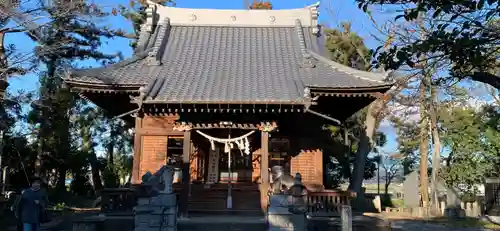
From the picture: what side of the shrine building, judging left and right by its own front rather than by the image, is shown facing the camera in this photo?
front

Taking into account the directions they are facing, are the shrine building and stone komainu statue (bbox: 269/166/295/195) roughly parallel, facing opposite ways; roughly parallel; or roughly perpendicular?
roughly perpendicular

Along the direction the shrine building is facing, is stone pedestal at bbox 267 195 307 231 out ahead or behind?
ahead

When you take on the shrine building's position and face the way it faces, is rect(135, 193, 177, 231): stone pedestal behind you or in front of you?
in front

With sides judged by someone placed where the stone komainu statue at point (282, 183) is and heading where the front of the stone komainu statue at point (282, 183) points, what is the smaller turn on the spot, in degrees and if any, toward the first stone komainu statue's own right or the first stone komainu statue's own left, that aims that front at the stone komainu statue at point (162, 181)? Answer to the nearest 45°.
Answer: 0° — it already faces it

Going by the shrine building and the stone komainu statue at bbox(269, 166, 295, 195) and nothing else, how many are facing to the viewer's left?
1

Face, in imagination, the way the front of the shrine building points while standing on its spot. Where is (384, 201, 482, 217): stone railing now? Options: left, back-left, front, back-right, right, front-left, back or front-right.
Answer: back-left

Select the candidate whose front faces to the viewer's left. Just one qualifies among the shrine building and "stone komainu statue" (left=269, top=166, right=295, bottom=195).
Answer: the stone komainu statue

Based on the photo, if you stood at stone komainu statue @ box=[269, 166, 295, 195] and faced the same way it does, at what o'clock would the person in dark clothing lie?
The person in dark clothing is roughly at 11 o'clock from the stone komainu statue.

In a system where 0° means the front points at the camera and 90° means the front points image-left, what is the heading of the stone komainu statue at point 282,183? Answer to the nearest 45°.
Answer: approximately 90°

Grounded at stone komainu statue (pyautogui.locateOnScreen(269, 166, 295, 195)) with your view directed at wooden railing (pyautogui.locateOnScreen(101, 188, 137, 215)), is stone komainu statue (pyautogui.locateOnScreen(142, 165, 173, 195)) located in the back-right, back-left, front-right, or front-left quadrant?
front-left
